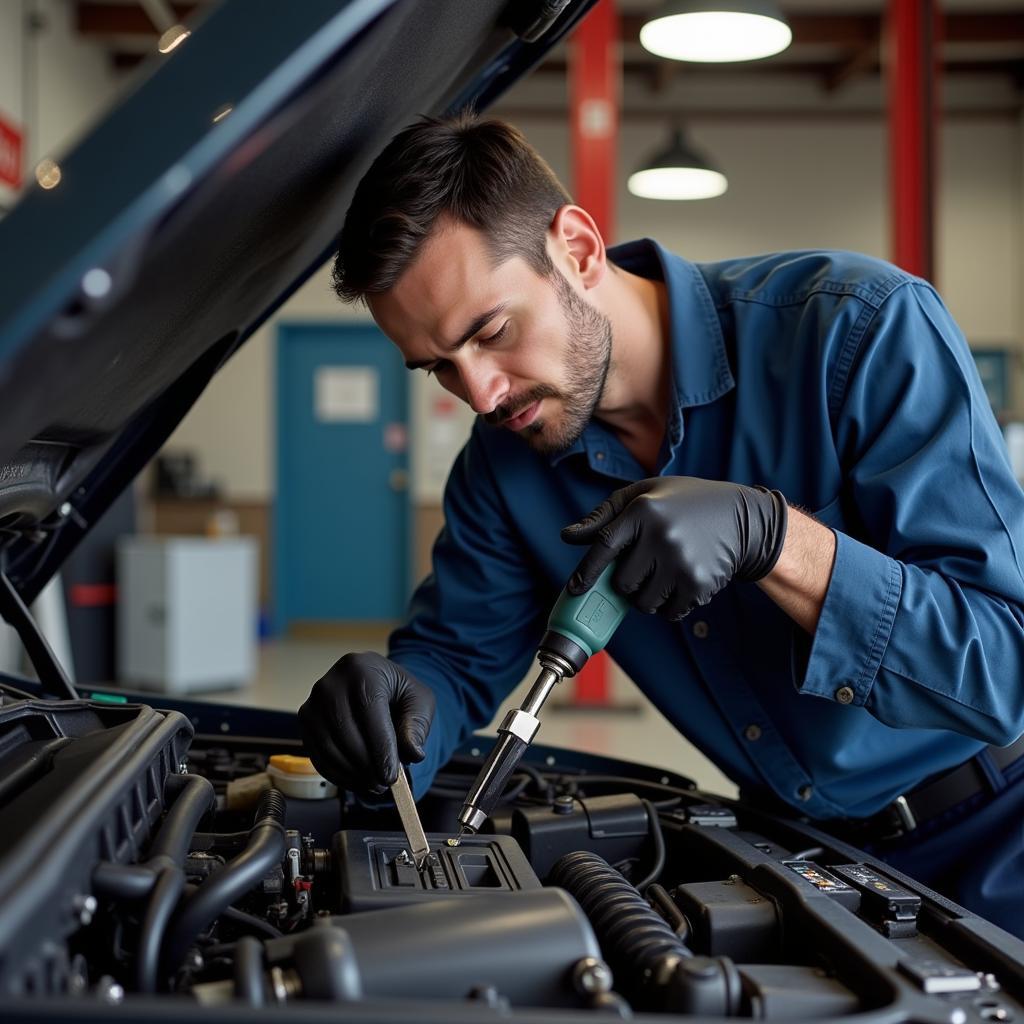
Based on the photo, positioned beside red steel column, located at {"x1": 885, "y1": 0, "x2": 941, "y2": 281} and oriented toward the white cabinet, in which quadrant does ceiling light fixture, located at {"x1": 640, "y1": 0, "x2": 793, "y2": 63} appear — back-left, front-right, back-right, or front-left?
front-left

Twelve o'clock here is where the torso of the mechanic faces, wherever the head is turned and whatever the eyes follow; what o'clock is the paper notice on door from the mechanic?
The paper notice on door is roughly at 4 o'clock from the mechanic.

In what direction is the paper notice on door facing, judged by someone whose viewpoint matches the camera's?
facing the viewer

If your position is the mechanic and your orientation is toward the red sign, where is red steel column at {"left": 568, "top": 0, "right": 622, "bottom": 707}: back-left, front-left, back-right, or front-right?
front-right

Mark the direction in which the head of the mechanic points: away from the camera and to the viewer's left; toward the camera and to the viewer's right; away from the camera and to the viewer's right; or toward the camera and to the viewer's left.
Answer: toward the camera and to the viewer's left

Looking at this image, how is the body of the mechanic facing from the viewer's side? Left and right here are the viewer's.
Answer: facing the viewer and to the left of the viewer

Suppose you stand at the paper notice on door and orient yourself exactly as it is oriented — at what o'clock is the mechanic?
The mechanic is roughly at 12 o'clock from the paper notice on door.

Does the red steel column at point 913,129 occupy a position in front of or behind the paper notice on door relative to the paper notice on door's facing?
in front

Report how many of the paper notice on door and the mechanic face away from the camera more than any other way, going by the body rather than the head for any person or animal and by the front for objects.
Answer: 0

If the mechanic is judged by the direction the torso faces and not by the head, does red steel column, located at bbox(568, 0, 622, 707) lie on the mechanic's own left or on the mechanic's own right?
on the mechanic's own right

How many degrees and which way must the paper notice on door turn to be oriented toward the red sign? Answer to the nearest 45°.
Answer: approximately 45° to its right

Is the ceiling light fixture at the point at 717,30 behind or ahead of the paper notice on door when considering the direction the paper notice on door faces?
ahead

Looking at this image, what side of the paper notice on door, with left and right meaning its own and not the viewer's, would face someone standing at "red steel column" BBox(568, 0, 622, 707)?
front

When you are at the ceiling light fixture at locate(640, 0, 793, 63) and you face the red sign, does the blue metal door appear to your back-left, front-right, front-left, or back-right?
front-right
